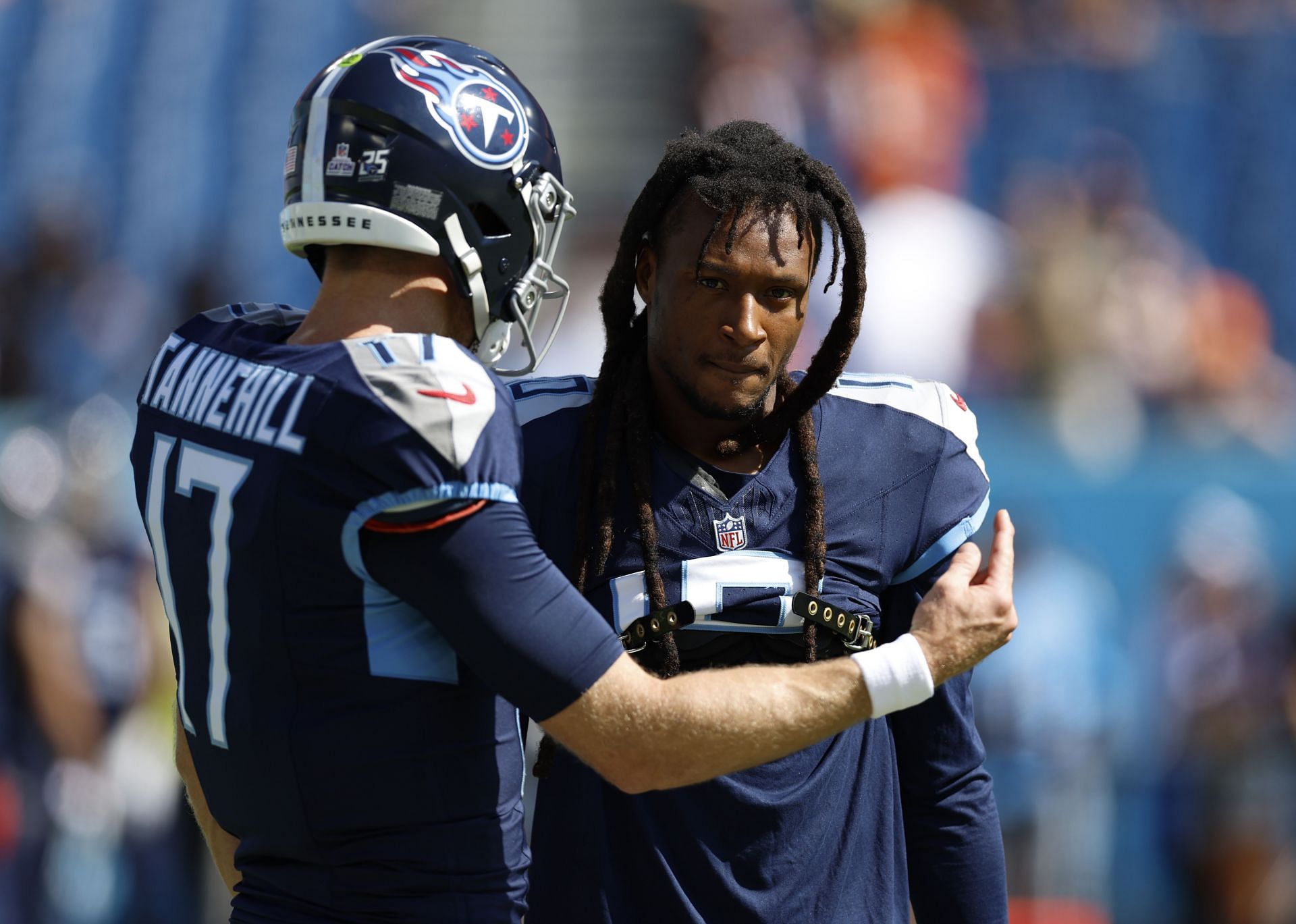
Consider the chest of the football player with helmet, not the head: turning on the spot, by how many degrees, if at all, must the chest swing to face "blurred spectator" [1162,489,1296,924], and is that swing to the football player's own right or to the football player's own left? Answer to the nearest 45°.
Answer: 0° — they already face them

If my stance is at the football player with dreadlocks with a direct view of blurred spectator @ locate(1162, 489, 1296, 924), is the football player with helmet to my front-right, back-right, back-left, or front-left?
back-left

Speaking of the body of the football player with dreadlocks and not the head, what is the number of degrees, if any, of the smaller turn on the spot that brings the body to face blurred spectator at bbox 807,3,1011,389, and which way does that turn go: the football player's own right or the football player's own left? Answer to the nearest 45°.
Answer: approximately 180°

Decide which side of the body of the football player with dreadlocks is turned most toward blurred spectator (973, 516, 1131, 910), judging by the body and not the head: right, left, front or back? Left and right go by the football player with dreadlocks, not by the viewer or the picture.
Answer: back

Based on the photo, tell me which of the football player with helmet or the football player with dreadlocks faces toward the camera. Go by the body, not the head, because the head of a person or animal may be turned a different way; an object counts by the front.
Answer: the football player with dreadlocks

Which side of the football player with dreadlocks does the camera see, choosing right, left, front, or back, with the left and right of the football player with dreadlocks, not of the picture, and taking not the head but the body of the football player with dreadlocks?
front

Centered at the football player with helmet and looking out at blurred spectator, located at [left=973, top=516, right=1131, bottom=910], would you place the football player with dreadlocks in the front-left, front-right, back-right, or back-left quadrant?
front-right

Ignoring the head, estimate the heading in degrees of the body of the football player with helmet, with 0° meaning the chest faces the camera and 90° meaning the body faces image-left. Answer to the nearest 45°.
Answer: approximately 225°

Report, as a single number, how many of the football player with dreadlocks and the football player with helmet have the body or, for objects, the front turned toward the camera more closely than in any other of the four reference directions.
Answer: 1

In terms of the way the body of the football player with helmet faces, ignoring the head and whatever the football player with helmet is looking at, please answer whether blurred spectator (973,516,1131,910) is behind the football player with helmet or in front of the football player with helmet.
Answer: in front

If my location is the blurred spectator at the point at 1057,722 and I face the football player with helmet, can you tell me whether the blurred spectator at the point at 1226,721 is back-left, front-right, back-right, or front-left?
back-left

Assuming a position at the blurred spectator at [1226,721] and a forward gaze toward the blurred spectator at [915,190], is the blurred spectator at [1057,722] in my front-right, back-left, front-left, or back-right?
front-left

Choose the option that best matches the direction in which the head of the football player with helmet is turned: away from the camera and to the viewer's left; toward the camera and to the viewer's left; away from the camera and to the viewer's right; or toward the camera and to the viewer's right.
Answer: away from the camera and to the viewer's right

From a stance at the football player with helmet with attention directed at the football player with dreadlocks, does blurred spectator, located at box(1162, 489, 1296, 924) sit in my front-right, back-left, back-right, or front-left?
front-left

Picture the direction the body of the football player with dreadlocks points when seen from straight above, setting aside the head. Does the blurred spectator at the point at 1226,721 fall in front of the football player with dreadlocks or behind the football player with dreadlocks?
behind
